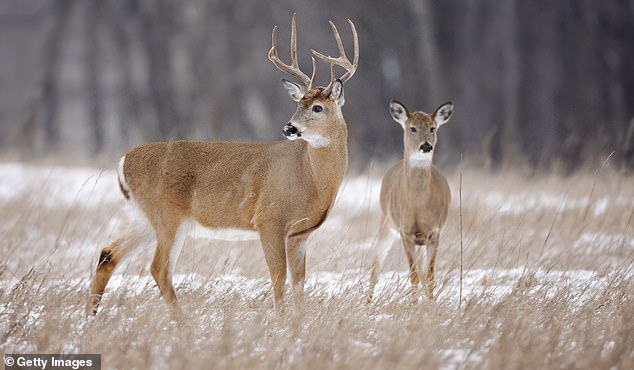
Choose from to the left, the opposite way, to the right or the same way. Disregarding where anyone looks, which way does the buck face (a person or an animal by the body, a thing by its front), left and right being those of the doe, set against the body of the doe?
to the left

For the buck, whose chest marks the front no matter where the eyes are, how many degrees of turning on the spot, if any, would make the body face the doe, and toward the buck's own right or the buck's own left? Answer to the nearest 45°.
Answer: approximately 45° to the buck's own left

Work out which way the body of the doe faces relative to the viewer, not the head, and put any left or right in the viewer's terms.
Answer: facing the viewer

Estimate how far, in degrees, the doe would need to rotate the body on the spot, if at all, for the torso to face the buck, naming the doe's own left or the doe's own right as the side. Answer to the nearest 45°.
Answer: approximately 45° to the doe's own right

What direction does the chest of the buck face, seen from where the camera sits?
to the viewer's right
